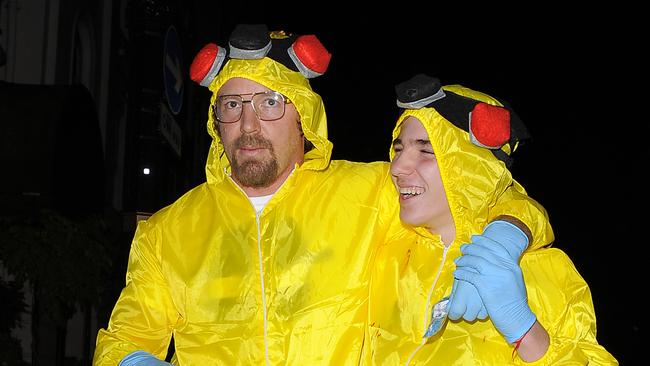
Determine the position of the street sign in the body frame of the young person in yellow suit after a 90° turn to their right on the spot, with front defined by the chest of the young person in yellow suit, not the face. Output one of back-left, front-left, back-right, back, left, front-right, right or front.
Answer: front

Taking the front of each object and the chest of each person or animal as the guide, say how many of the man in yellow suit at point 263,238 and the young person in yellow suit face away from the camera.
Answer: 0

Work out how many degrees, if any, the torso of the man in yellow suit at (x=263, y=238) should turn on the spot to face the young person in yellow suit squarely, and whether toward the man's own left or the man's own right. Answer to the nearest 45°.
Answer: approximately 90° to the man's own left

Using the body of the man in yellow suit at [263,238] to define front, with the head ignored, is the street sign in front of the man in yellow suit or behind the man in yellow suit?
behind

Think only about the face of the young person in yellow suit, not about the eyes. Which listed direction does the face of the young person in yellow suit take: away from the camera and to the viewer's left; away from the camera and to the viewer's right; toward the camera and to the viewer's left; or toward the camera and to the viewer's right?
toward the camera and to the viewer's left

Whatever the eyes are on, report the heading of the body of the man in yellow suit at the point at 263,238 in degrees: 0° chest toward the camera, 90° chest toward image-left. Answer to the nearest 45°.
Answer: approximately 0°

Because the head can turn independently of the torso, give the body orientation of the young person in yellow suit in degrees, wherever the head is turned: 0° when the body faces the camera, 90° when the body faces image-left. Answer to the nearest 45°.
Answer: approximately 45°
